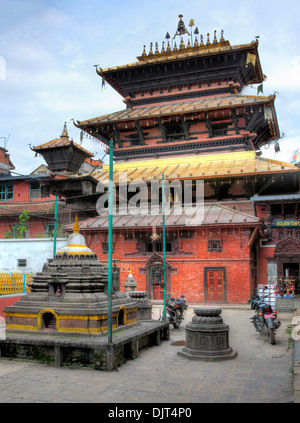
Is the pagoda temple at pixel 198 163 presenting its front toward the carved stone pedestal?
yes

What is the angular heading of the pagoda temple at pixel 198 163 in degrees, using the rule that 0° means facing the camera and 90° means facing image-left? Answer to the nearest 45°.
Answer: approximately 0°

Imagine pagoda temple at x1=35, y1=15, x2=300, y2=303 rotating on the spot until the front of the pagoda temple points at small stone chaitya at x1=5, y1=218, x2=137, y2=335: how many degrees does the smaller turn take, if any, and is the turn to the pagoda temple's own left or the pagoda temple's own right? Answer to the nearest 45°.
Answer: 0° — it already faces it

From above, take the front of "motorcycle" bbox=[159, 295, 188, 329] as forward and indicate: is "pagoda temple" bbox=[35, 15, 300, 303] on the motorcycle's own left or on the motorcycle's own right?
on the motorcycle's own left
